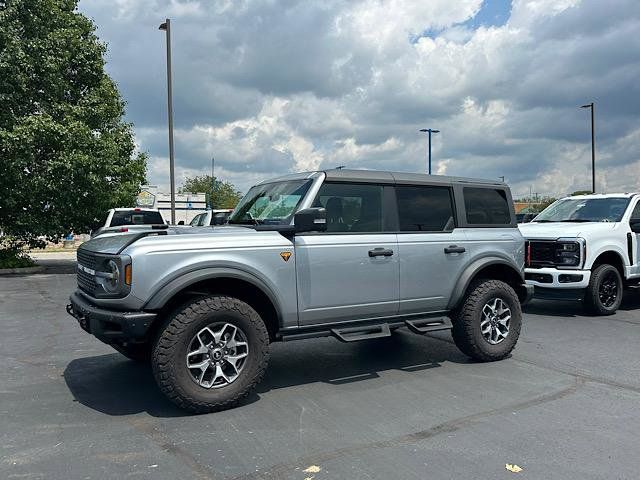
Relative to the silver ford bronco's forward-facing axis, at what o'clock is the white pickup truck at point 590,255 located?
The white pickup truck is roughly at 6 o'clock from the silver ford bronco.

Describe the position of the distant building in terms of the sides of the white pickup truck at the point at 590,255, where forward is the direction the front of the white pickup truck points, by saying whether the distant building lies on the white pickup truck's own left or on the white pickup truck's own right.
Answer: on the white pickup truck's own right

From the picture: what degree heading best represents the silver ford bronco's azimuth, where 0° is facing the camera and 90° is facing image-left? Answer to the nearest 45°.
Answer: approximately 45°

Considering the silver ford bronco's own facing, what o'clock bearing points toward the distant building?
The distant building is roughly at 4 o'clock from the silver ford bronco.

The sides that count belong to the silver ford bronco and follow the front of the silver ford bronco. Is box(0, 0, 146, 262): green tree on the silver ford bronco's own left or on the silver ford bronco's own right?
on the silver ford bronco's own right

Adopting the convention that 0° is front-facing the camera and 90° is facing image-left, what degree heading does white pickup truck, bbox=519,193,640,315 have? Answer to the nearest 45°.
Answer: approximately 45°
